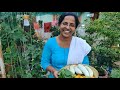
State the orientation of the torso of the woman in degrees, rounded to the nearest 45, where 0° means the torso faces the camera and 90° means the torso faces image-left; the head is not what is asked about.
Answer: approximately 0°
